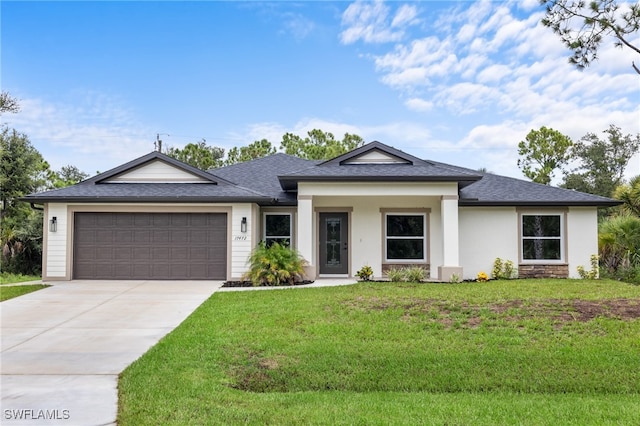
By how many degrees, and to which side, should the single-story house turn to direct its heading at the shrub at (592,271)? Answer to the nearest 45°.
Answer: approximately 90° to its left

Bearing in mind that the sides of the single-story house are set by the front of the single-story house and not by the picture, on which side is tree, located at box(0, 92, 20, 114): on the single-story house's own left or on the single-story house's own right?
on the single-story house's own right

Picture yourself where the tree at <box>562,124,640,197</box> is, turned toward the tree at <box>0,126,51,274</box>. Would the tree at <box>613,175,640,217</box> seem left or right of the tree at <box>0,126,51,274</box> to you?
left

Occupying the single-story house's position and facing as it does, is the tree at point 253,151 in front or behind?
behind

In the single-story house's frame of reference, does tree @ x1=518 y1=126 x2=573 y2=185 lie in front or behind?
behind

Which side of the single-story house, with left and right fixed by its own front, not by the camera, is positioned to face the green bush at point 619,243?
left

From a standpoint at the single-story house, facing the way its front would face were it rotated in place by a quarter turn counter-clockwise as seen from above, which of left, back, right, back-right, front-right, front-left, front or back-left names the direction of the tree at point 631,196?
front

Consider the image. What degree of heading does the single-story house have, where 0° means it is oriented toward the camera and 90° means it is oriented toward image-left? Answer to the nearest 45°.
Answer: approximately 0°
